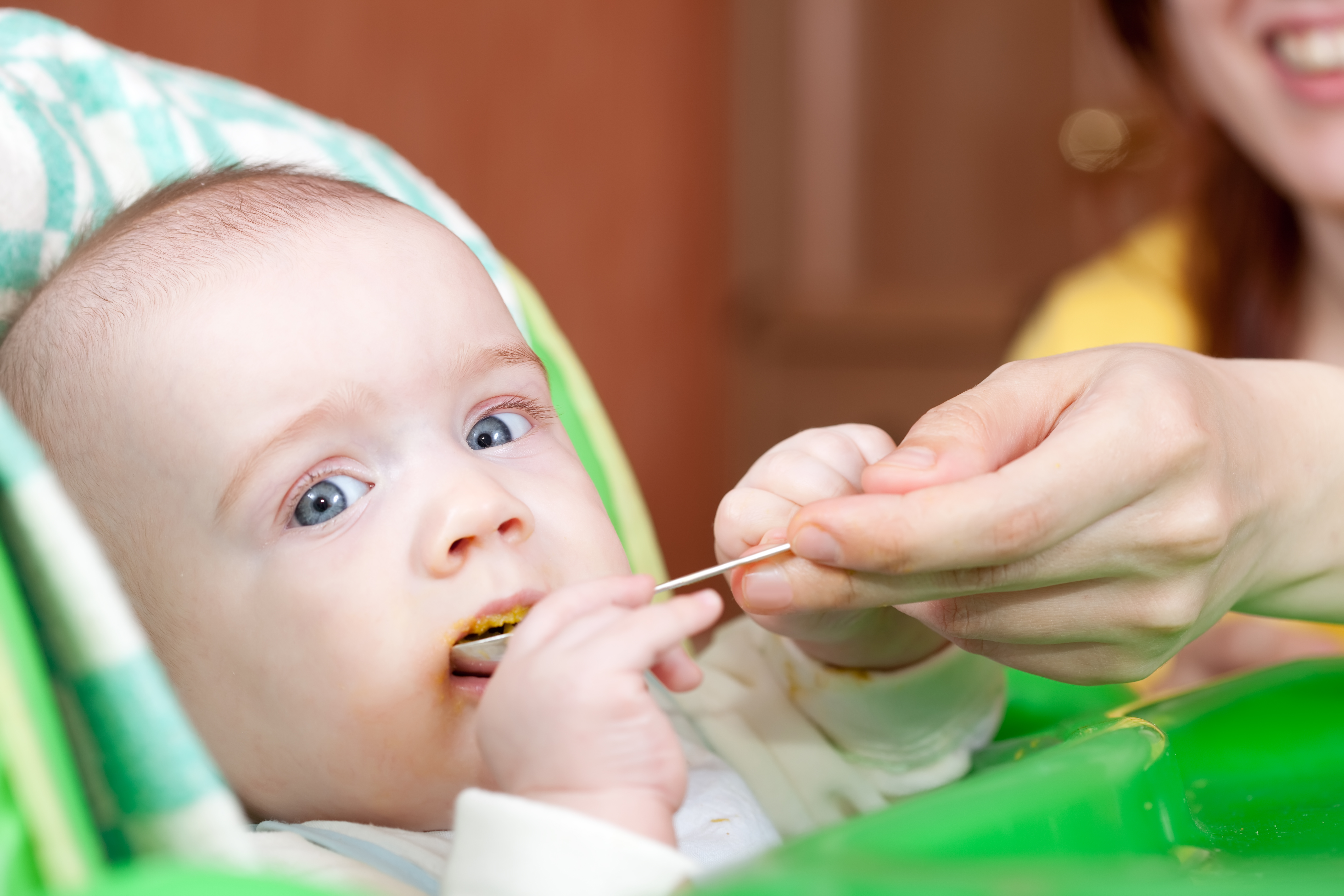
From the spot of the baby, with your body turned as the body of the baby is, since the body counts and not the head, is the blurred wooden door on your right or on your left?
on your left

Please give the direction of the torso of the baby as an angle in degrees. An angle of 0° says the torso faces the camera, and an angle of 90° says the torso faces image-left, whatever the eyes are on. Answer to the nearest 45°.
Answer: approximately 315°

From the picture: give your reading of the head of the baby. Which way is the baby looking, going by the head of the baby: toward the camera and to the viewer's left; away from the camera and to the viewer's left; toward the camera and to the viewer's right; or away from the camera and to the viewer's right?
toward the camera and to the viewer's right
